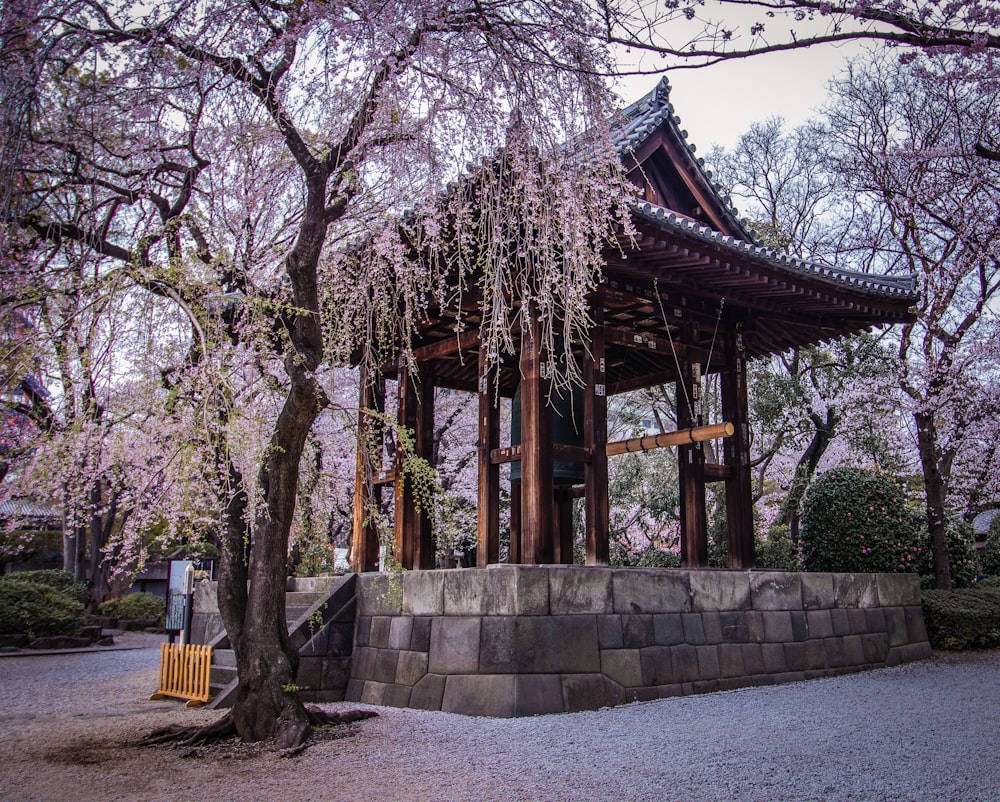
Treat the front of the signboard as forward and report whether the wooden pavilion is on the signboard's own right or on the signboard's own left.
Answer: on the signboard's own left

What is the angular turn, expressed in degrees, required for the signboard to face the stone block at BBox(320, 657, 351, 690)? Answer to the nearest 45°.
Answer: approximately 45° to its left

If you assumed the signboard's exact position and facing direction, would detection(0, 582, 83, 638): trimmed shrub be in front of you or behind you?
behind

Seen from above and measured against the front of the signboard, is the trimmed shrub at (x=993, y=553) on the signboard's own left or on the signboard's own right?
on the signboard's own left

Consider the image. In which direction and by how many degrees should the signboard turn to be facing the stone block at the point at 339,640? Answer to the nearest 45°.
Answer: approximately 45° to its left

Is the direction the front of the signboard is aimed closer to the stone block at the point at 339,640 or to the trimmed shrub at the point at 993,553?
the stone block

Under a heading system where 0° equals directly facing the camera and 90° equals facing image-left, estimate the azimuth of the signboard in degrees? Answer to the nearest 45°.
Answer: approximately 0°

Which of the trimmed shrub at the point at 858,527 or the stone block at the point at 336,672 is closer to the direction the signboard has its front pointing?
the stone block

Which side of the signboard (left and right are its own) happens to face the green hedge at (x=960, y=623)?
left

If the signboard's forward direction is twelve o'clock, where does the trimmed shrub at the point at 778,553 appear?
The trimmed shrub is roughly at 9 o'clock from the signboard.
